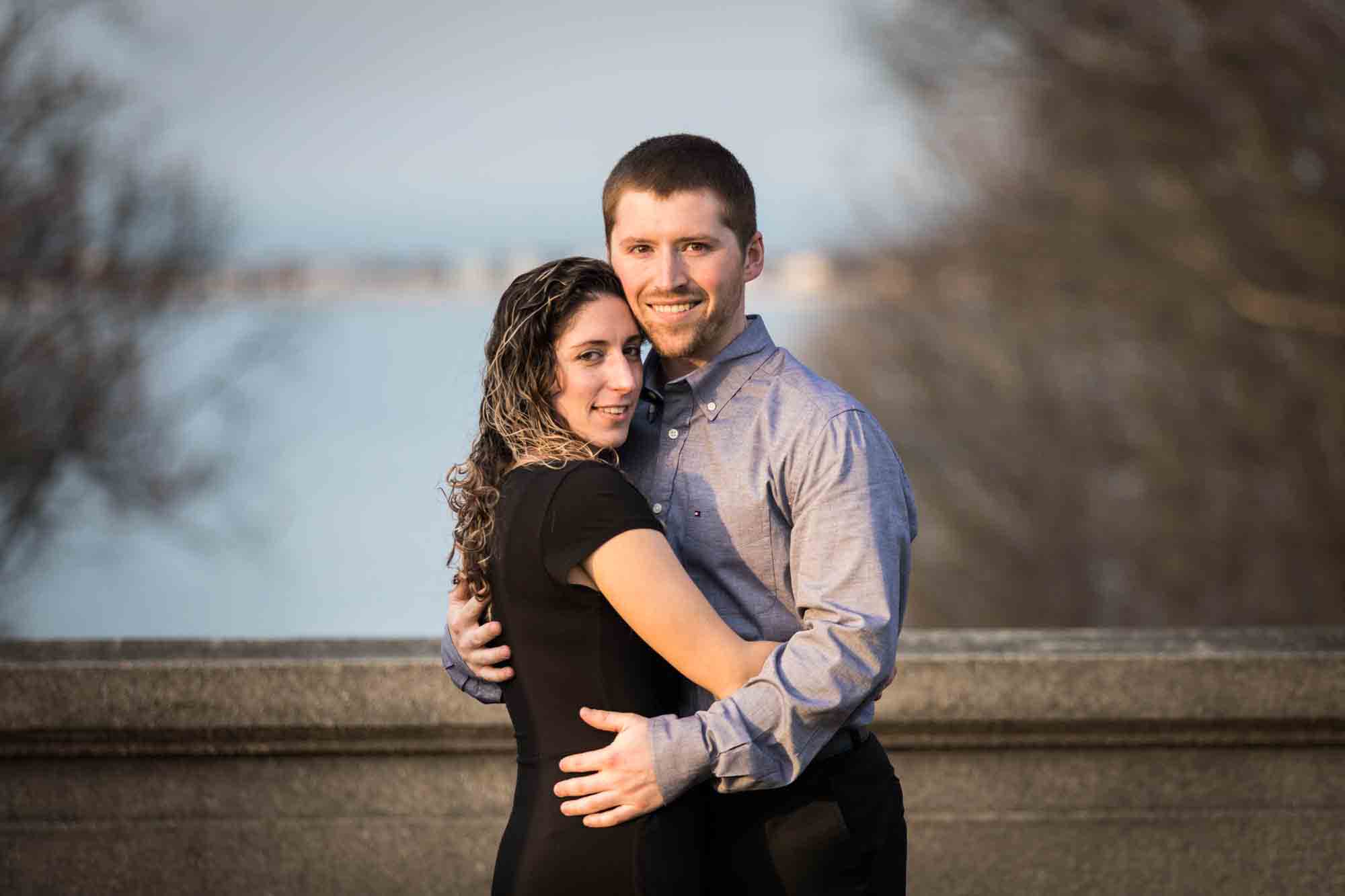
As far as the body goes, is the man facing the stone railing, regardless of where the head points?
no

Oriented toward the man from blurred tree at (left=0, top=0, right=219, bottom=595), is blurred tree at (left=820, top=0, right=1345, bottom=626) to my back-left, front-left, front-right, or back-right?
front-left

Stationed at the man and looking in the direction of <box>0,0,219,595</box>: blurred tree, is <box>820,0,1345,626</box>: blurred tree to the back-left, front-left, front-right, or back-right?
front-right

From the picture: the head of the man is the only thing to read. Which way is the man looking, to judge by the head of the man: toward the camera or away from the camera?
toward the camera

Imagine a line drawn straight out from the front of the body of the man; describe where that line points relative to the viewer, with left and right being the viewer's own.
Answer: facing the viewer and to the left of the viewer

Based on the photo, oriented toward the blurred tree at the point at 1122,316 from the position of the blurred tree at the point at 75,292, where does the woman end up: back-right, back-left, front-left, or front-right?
front-right

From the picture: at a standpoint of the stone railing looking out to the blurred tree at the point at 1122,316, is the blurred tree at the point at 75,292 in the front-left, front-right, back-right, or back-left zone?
front-left
